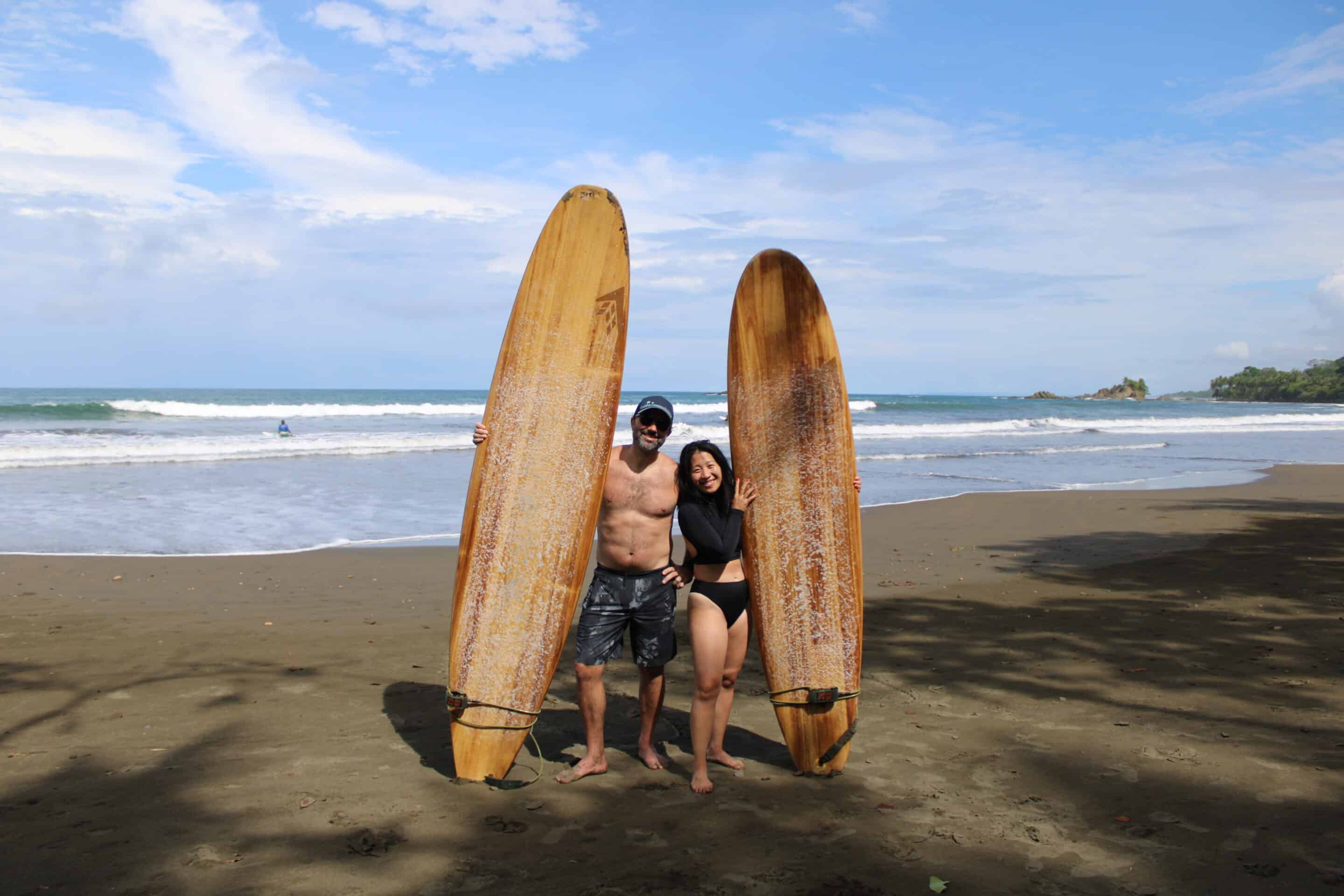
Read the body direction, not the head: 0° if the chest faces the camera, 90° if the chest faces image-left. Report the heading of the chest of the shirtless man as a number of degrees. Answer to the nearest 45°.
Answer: approximately 0°

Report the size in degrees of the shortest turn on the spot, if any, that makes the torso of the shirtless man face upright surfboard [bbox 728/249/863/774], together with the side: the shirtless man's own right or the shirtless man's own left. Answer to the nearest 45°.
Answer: approximately 135° to the shirtless man's own left

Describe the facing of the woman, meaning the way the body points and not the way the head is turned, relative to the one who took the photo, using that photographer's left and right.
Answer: facing the viewer and to the right of the viewer

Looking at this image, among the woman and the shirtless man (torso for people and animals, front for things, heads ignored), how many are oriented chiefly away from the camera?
0
